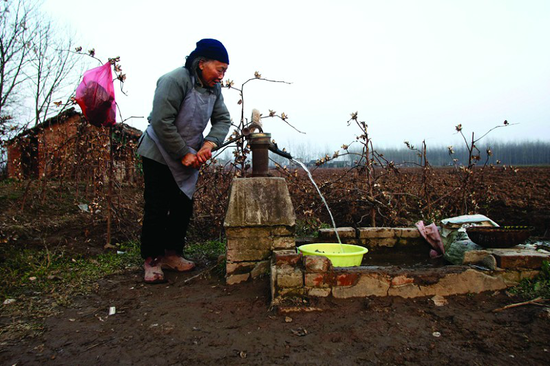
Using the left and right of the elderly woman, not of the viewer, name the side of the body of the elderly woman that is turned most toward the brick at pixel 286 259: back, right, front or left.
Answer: front

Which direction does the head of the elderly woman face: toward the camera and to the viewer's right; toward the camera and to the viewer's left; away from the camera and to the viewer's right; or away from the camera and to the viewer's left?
toward the camera and to the viewer's right

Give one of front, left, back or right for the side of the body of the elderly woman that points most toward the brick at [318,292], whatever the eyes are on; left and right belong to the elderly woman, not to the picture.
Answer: front

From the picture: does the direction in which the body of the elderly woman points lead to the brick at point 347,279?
yes

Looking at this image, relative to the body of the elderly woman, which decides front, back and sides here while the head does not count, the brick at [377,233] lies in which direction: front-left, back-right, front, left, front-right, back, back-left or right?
front-left

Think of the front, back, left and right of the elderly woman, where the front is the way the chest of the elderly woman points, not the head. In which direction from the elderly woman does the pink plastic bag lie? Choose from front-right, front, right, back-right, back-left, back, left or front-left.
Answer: back

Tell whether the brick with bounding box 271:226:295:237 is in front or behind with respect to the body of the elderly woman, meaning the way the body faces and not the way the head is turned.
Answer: in front

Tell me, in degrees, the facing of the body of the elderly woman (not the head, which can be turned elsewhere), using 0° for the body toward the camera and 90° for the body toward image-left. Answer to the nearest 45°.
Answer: approximately 315°

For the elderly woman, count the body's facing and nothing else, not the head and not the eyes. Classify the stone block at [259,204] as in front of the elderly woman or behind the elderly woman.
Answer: in front

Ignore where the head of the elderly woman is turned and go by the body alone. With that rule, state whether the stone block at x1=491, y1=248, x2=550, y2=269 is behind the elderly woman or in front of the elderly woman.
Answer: in front

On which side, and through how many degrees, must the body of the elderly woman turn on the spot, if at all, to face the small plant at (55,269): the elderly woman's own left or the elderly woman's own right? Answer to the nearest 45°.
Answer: approximately 180°
